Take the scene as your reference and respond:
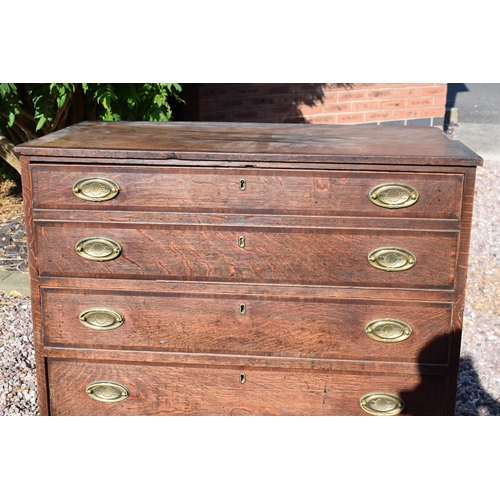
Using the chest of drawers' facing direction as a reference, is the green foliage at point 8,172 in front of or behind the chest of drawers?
behind

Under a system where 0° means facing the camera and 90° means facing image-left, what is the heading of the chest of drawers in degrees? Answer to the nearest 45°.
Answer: approximately 0°

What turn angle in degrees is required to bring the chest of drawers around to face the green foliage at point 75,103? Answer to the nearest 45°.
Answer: approximately 135° to its right
